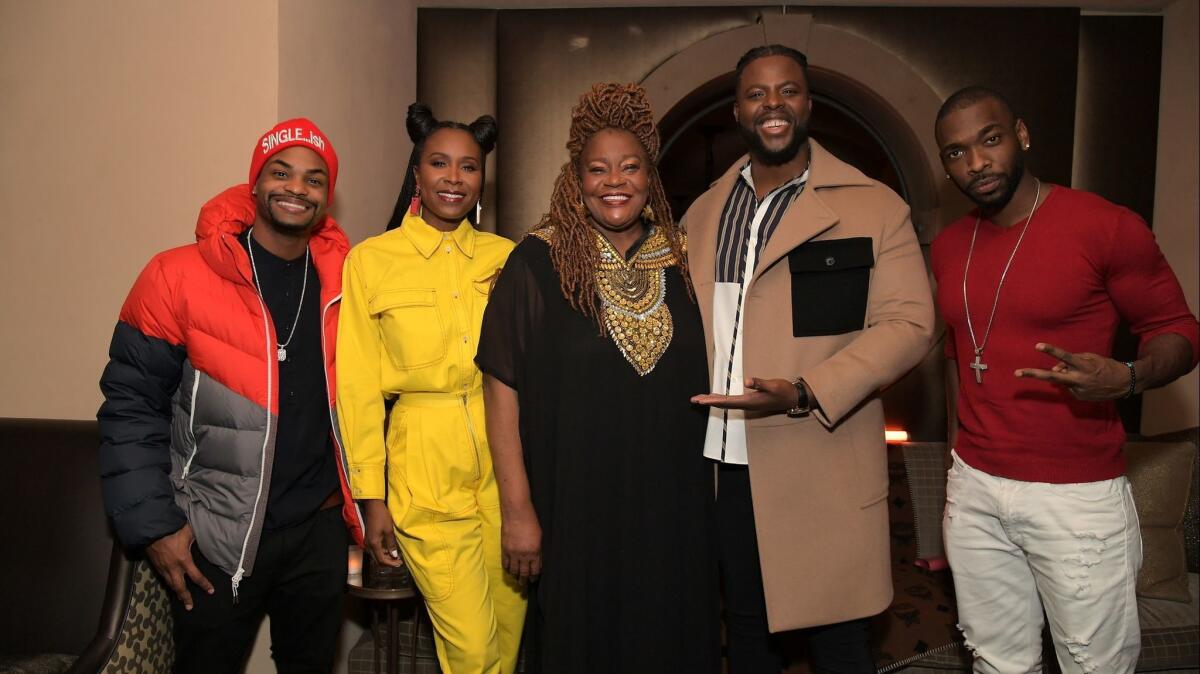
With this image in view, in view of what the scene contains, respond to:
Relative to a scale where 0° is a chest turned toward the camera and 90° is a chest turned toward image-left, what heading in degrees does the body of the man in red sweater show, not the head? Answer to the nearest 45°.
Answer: approximately 45°

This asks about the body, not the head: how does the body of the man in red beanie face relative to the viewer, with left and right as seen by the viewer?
facing the viewer and to the right of the viewer

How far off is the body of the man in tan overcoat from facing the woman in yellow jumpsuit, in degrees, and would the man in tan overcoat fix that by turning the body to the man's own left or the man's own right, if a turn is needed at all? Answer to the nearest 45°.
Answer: approximately 45° to the man's own right

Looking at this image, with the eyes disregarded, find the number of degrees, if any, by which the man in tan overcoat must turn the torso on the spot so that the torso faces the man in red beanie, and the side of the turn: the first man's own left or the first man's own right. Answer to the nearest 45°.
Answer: approximately 45° to the first man's own right

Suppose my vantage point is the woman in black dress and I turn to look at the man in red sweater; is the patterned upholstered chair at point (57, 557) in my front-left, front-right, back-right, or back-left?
back-left

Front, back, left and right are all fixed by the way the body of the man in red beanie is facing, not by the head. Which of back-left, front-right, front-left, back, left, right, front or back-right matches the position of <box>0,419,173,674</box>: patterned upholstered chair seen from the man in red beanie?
back
